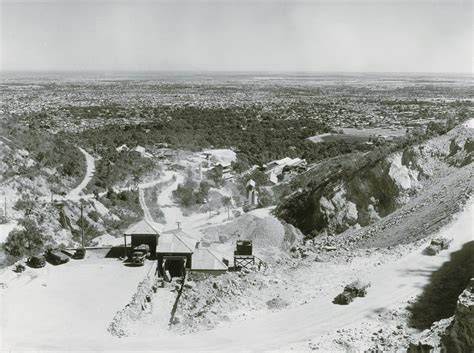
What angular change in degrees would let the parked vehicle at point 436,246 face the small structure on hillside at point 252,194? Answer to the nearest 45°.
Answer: approximately 90° to its right

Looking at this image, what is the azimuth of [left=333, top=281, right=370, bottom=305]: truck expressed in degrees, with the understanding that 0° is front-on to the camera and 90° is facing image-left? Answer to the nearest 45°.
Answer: approximately 45°

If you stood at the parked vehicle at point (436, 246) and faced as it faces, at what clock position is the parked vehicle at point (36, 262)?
the parked vehicle at point (36, 262) is roughly at 1 o'clock from the parked vehicle at point (436, 246).

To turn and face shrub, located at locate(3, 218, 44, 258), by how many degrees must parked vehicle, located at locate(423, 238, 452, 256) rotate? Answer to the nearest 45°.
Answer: approximately 45° to its right

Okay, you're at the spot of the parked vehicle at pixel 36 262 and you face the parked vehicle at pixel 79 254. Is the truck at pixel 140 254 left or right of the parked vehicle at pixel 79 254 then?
right

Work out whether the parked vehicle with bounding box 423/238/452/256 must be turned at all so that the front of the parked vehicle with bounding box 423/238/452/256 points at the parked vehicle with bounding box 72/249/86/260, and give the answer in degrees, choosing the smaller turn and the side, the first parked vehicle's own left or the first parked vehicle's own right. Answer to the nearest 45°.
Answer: approximately 45° to the first parked vehicle's own right

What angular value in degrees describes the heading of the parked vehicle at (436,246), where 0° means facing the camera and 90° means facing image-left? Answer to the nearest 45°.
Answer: approximately 45°
